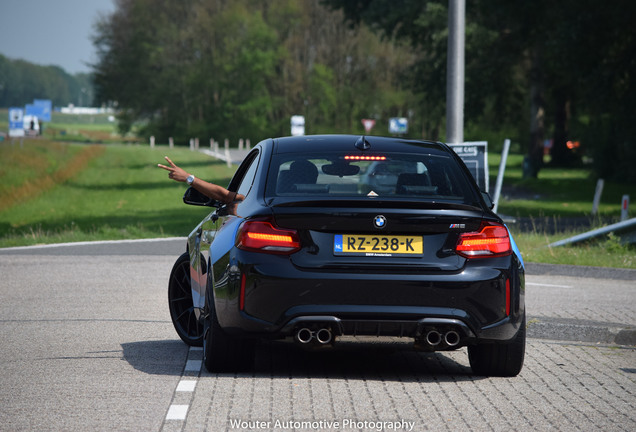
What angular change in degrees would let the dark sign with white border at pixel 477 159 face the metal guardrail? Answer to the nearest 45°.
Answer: approximately 90° to its left

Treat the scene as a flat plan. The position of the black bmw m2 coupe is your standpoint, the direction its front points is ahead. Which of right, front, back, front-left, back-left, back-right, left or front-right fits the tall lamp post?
front

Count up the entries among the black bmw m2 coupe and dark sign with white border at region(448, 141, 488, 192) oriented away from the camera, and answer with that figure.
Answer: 1

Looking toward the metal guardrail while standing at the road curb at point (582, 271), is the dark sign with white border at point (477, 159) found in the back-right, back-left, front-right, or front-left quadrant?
front-left

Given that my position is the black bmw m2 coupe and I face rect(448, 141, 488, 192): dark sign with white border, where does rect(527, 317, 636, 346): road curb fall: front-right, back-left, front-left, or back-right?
front-right

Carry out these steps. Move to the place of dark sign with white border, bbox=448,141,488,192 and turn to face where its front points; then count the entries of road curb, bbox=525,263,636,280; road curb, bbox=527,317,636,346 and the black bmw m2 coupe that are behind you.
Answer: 0

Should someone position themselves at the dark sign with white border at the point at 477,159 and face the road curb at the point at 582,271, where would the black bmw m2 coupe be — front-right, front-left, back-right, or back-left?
front-right

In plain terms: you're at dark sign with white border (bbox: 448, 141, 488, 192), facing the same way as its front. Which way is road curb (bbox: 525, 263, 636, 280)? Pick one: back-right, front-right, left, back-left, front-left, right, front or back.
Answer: front-left

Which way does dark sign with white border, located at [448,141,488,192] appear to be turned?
toward the camera

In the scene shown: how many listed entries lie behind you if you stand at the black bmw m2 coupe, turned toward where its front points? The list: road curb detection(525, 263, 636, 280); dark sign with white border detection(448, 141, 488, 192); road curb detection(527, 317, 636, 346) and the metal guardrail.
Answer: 0

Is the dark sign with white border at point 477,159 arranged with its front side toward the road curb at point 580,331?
yes

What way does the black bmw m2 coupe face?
away from the camera

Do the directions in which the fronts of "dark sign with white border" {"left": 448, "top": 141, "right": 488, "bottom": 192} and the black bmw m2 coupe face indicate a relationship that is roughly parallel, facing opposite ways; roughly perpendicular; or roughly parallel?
roughly parallel, facing opposite ways

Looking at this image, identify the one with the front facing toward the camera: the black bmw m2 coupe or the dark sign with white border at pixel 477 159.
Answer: the dark sign with white border

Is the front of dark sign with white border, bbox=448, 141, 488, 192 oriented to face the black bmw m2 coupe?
yes

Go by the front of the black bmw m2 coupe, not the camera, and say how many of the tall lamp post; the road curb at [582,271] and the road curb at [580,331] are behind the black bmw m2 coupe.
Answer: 0

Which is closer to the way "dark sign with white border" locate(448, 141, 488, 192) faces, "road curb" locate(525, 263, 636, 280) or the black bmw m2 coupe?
the black bmw m2 coupe
